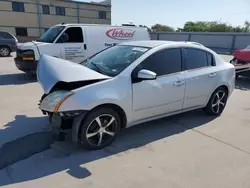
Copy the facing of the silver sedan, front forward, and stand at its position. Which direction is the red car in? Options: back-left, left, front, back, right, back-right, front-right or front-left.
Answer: back

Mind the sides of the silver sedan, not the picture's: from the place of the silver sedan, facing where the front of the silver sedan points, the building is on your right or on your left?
on your right

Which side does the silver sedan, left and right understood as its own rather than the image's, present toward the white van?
right

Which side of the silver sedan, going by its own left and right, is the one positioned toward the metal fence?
back

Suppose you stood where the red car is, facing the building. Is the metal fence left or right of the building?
right

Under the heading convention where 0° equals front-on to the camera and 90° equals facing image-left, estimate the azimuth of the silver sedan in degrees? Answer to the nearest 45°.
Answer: approximately 45°

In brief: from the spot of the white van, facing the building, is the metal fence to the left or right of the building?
right
